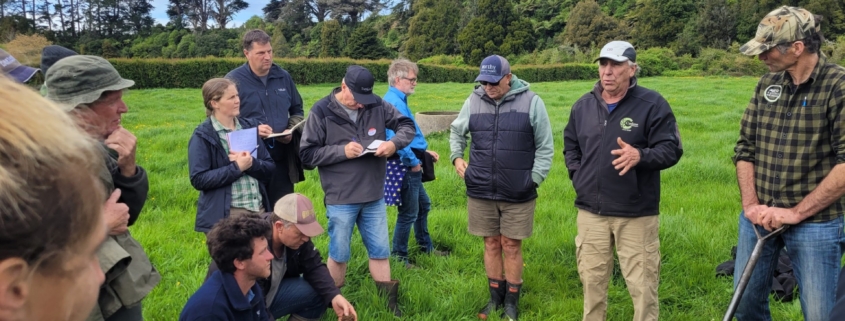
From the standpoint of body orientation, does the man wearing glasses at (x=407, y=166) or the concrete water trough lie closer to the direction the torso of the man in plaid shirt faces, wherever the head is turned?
the man wearing glasses

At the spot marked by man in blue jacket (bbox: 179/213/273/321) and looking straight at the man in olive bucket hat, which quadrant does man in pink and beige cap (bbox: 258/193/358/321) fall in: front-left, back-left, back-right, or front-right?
back-right

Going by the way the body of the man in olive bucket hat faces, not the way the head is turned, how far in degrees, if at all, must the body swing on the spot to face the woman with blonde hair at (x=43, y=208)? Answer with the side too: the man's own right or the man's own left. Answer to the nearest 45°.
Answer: approximately 90° to the man's own right

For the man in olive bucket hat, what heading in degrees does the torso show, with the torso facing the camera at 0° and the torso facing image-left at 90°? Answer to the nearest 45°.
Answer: approximately 270°

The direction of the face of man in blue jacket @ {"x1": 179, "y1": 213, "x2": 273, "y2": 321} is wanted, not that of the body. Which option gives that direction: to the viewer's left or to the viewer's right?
to the viewer's right

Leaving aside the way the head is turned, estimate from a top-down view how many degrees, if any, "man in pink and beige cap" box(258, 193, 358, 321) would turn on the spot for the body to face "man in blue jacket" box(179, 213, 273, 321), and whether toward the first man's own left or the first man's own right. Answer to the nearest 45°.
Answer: approximately 90° to the first man's own right

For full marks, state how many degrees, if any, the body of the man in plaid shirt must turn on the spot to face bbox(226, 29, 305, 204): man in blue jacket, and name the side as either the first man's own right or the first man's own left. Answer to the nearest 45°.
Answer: approximately 45° to the first man's own right

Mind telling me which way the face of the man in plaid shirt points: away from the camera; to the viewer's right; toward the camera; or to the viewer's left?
to the viewer's left

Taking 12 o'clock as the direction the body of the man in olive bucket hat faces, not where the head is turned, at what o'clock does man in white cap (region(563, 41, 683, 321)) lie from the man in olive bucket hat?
The man in white cap is roughly at 12 o'clock from the man in olive bucket hat.

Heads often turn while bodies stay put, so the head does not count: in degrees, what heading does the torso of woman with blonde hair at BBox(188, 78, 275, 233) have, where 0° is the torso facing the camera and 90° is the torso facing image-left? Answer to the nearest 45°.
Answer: approximately 315°

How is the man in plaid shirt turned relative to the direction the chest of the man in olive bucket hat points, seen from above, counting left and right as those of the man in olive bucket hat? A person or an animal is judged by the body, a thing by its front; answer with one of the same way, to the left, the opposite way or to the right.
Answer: the opposite way
